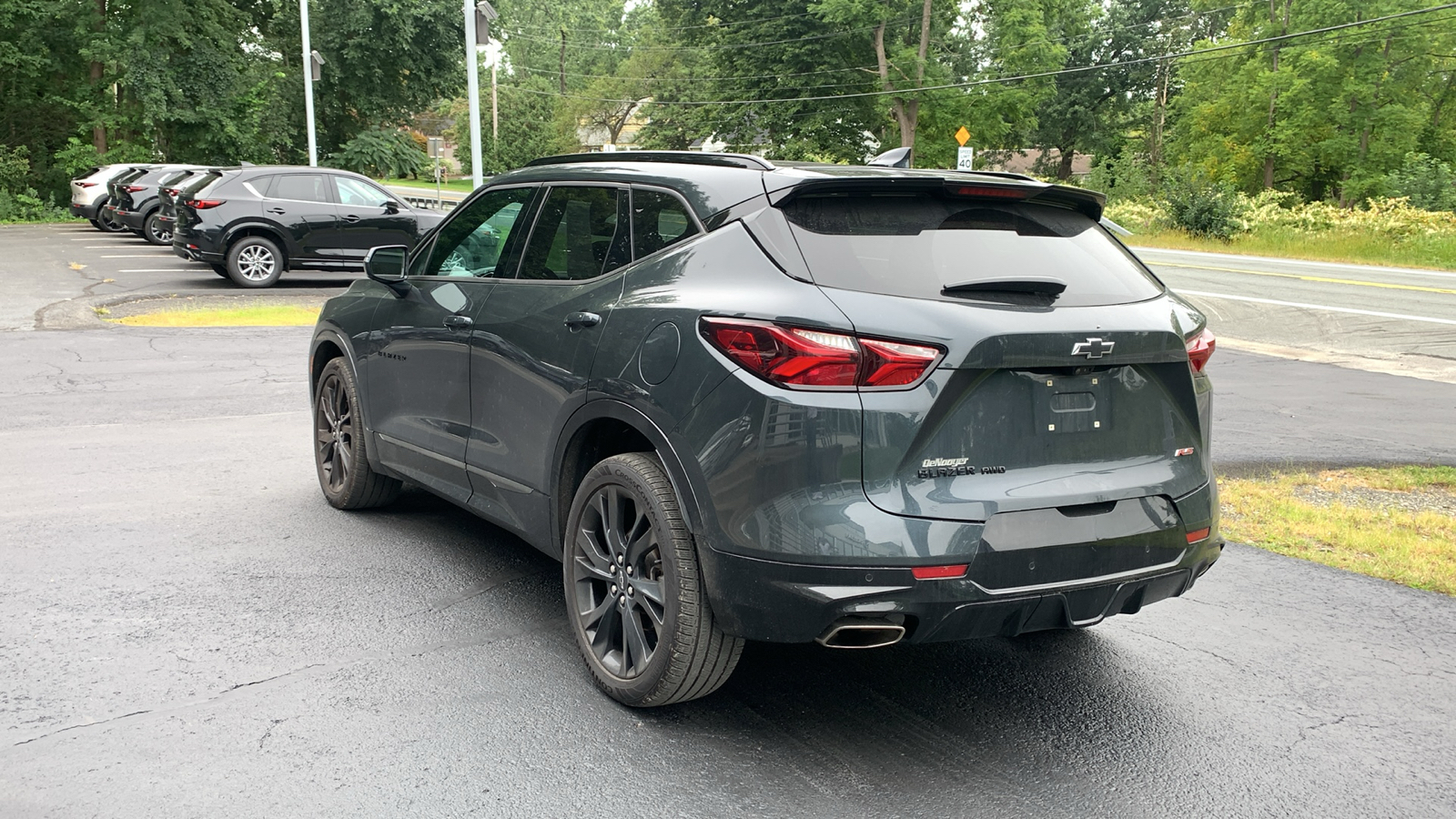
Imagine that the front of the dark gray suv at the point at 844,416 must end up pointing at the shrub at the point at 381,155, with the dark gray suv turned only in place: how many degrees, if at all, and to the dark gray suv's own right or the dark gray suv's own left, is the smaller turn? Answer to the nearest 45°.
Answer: approximately 45° to the dark gray suv's own right

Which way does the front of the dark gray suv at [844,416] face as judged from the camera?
facing away from the viewer and to the left of the viewer

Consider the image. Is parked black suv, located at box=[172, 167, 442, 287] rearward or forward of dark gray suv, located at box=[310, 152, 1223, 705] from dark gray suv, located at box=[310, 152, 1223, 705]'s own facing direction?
forward

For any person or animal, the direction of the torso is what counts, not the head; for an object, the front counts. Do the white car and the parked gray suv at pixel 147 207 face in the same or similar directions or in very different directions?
same or similar directions

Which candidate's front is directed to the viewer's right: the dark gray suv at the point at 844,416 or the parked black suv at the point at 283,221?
the parked black suv

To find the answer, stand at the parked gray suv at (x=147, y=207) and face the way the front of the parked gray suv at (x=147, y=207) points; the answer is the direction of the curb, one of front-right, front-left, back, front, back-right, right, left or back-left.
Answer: back-right

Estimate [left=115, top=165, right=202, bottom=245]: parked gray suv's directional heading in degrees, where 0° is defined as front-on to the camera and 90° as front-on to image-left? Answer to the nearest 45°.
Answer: approximately 225°

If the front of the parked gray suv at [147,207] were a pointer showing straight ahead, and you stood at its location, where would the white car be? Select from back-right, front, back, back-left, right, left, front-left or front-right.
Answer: front-left

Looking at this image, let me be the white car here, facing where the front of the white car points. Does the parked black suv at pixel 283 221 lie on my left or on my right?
on my right

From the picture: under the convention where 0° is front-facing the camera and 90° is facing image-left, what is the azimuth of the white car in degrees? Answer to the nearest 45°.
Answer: approximately 225°

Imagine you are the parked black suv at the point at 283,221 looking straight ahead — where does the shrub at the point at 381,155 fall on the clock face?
The shrub is roughly at 9 o'clock from the parked black suv.

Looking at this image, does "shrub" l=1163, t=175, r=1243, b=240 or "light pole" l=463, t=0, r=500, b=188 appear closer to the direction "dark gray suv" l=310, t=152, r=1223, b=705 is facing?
the light pole

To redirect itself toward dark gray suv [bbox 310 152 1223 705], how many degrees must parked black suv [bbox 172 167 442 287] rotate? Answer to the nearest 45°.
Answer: approximately 90° to its right

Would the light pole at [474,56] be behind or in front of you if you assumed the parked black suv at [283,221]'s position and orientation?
in front

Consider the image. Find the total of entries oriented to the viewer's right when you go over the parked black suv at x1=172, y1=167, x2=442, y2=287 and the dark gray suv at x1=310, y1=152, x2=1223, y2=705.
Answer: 1

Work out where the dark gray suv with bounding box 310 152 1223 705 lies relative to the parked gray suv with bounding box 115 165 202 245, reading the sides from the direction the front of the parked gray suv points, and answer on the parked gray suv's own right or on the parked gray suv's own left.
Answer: on the parked gray suv's own right

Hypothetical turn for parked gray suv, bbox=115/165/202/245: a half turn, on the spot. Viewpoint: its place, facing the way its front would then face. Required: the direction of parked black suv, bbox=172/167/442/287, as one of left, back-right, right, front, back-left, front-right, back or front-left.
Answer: front-left

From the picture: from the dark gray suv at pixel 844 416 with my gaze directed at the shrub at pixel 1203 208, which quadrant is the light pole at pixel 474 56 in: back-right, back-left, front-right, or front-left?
front-left

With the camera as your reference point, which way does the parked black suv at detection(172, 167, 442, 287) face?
facing to the right of the viewer
